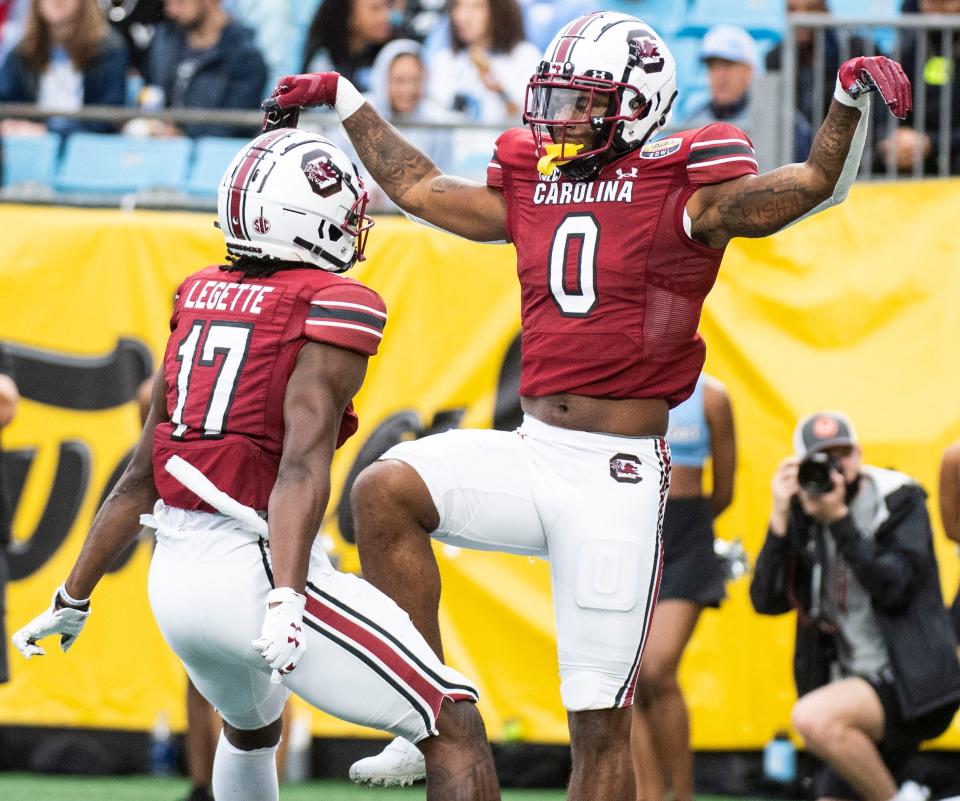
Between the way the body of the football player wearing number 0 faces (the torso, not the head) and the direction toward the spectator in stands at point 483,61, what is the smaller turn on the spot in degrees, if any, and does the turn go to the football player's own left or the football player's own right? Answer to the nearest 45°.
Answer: approximately 135° to the football player's own right

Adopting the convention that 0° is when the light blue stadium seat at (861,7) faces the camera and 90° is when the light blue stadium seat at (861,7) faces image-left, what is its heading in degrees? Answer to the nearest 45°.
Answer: approximately 0°

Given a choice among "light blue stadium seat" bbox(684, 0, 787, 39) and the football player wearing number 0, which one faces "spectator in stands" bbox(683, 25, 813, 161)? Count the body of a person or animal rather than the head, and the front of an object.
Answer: the light blue stadium seat

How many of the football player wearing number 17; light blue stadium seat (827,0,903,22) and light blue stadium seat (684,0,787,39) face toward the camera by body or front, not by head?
2

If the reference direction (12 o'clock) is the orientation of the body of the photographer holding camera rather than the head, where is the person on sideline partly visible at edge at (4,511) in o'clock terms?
The person on sideline partly visible at edge is roughly at 1 o'clock from the photographer holding camera.

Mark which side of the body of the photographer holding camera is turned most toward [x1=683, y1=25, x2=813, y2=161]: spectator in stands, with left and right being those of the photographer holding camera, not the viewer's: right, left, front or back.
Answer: back

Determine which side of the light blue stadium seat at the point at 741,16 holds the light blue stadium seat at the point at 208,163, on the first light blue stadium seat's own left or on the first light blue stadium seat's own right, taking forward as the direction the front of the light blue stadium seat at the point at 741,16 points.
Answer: on the first light blue stadium seat's own right

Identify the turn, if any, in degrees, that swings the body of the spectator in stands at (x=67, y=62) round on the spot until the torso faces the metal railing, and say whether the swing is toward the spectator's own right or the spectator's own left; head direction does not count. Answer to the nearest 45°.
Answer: approximately 45° to the spectator's own left
